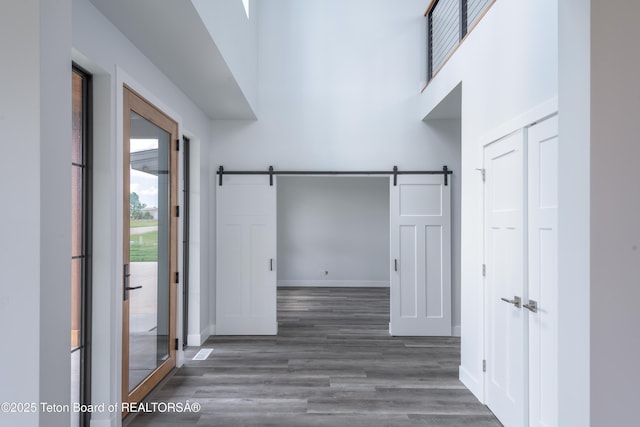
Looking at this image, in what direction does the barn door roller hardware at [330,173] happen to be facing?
toward the camera

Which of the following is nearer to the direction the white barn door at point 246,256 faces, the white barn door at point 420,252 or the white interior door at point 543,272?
the white interior door

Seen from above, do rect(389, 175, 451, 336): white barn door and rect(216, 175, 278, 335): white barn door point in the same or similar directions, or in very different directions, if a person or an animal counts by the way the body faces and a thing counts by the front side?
same or similar directions

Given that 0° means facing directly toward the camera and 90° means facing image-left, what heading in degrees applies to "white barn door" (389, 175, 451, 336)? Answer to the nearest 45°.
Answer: approximately 0°

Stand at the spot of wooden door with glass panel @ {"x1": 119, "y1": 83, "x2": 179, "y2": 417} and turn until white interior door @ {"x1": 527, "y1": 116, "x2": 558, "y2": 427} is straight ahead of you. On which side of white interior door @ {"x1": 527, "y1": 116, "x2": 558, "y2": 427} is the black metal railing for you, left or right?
left

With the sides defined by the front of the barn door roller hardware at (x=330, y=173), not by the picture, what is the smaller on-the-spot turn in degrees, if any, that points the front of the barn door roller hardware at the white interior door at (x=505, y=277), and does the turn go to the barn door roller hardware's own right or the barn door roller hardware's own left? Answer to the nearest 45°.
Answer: approximately 45° to the barn door roller hardware's own left

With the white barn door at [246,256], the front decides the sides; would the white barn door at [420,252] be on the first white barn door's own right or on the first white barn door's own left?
on the first white barn door's own left

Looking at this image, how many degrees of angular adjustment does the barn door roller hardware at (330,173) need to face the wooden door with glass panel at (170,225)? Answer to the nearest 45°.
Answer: approximately 45° to its right

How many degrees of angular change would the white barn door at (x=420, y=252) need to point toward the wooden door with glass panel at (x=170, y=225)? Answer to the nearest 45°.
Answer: approximately 45° to its right

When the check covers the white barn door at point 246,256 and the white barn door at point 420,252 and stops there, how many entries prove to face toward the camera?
2

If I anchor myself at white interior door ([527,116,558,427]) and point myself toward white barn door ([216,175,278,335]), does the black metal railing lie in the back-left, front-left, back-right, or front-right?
front-right

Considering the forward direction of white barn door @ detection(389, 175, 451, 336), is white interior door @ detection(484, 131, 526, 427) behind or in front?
in front

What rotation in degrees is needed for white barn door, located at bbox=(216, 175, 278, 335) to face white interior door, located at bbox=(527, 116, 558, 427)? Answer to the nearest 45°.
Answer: approximately 45° to its left

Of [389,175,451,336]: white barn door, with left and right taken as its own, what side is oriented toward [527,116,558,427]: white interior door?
front

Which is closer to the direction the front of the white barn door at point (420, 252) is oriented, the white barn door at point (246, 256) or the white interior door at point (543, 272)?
the white interior door
